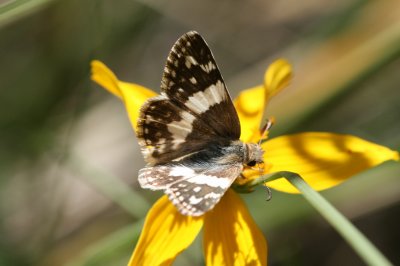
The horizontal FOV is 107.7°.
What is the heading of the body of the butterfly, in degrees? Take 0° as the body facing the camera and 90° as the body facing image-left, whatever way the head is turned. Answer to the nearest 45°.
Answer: approximately 270°
